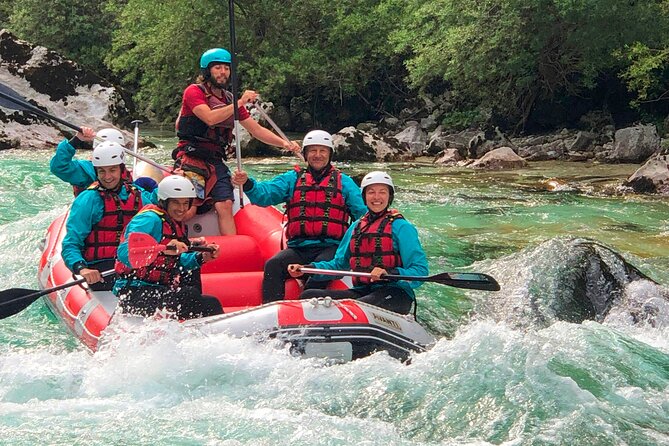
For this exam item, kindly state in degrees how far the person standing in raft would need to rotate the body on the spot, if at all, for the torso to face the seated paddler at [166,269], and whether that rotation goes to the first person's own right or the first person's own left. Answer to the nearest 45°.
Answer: approximately 45° to the first person's own right

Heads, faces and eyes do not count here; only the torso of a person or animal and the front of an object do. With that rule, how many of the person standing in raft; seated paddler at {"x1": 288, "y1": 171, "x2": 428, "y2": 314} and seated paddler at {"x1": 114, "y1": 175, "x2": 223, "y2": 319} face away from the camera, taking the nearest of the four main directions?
0

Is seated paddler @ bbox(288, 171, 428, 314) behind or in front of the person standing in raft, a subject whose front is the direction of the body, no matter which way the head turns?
in front

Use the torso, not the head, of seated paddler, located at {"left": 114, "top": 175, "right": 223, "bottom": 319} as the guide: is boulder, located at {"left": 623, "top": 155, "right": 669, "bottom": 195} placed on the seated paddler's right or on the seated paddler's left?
on the seated paddler's left

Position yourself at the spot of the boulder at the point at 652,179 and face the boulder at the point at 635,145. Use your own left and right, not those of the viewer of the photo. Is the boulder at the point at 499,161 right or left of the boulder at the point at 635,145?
left

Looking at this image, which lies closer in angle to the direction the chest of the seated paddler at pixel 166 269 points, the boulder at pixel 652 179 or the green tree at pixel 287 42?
the boulder

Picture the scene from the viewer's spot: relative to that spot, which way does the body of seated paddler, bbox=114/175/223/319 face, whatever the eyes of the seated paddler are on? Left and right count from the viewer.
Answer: facing the viewer and to the right of the viewer

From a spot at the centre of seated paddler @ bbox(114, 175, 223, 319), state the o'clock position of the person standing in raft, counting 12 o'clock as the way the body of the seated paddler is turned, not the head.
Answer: The person standing in raft is roughly at 8 o'clock from the seated paddler.

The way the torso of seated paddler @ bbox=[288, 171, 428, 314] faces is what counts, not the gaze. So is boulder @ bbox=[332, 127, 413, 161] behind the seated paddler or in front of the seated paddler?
behind
